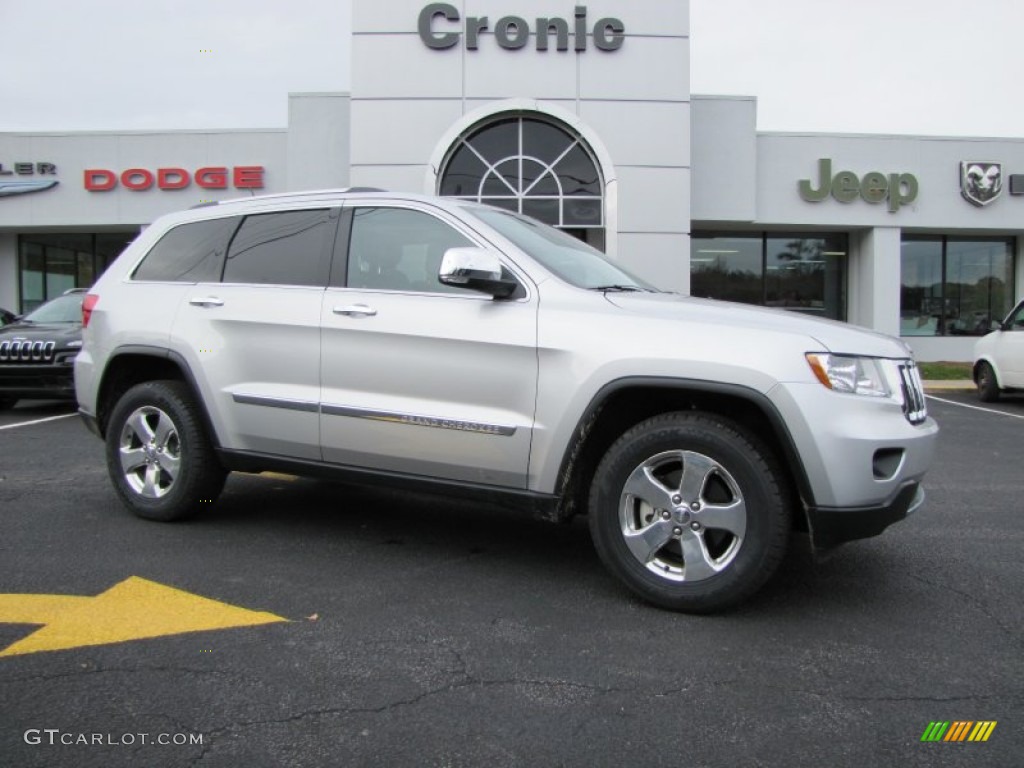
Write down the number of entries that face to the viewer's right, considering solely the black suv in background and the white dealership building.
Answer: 0

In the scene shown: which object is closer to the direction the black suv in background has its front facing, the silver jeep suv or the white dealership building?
the silver jeep suv

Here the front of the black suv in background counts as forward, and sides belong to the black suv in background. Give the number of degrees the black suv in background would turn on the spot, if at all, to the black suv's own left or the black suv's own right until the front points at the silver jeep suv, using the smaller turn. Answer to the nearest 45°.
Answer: approximately 45° to the black suv's own left

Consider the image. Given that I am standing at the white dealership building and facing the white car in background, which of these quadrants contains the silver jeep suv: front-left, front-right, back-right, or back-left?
front-right

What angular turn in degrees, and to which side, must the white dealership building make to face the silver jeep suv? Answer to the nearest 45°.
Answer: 0° — it already faces it

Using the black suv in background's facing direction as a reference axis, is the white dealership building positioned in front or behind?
behind

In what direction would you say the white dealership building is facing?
toward the camera

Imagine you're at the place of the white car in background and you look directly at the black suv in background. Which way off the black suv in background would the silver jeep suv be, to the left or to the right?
left
